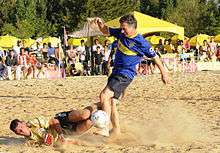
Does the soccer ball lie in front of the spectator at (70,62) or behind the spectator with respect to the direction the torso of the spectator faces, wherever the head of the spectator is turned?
in front

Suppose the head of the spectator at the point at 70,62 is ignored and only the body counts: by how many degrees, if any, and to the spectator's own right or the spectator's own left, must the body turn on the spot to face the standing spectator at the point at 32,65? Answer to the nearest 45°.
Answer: approximately 45° to the spectator's own right

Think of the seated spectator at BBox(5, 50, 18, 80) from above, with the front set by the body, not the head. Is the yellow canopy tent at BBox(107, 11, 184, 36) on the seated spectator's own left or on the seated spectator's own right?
on the seated spectator's own left

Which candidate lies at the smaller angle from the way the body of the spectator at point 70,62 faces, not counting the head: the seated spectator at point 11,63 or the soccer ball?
the soccer ball

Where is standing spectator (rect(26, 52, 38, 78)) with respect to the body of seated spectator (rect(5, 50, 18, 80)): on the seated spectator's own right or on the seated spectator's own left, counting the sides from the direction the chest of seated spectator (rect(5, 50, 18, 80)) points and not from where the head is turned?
on the seated spectator's own left

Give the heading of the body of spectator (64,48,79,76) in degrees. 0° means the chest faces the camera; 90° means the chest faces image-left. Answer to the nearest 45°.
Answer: approximately 0°

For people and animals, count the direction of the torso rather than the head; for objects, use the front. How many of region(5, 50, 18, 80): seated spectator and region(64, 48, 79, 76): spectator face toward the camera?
2

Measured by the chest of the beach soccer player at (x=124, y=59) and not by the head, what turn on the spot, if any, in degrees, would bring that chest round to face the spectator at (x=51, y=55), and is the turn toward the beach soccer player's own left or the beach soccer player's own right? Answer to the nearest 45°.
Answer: approximately 135° to the beach soccer player's own right

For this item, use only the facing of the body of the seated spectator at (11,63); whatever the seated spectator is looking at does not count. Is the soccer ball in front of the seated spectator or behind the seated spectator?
in front

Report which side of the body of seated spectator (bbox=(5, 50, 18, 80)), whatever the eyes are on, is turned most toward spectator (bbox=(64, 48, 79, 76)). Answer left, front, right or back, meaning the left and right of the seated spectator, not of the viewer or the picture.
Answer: left

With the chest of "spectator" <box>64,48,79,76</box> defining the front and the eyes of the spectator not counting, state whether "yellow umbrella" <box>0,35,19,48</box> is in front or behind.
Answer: behind

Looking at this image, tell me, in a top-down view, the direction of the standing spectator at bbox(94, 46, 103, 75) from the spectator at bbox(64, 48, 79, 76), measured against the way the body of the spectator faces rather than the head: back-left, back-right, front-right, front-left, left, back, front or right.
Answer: left

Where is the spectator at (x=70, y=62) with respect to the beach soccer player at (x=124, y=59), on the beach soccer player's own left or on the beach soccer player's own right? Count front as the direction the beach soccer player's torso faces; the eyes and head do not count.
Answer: on the beach soccer player's own right
